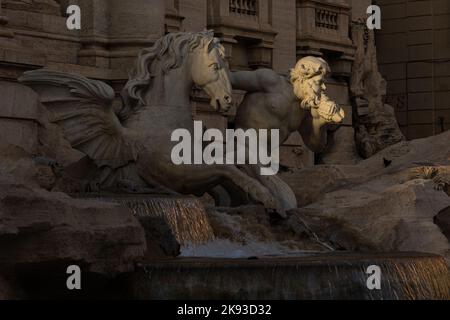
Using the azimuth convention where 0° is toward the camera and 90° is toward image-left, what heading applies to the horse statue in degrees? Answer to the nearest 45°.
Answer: approximately 270°

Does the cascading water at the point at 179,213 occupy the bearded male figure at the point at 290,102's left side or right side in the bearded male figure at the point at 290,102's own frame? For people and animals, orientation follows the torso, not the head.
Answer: on its right

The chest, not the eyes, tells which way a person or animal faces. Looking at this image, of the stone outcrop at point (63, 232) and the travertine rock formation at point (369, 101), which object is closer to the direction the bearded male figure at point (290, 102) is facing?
the stone outcrop

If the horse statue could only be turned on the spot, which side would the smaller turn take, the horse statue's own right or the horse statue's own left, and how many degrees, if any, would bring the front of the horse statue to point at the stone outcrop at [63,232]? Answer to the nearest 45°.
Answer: approximately 90° to the horse statue's own right

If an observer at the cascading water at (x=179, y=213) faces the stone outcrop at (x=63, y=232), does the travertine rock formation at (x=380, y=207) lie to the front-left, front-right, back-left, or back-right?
back-left

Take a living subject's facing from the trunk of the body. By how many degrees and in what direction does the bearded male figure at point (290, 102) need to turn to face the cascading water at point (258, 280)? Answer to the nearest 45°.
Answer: approximately 45° to its right
